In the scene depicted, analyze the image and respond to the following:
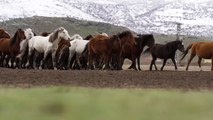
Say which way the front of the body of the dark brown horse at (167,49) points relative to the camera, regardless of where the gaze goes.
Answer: to the viewer's right

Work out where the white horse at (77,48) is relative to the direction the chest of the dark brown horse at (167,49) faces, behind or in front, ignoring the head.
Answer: behind

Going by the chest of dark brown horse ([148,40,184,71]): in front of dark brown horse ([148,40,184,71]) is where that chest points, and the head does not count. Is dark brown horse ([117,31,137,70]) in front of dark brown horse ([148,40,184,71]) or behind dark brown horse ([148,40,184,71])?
behind

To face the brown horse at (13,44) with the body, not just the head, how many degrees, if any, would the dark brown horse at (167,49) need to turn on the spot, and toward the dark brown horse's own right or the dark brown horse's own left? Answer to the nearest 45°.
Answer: approximately 180°
